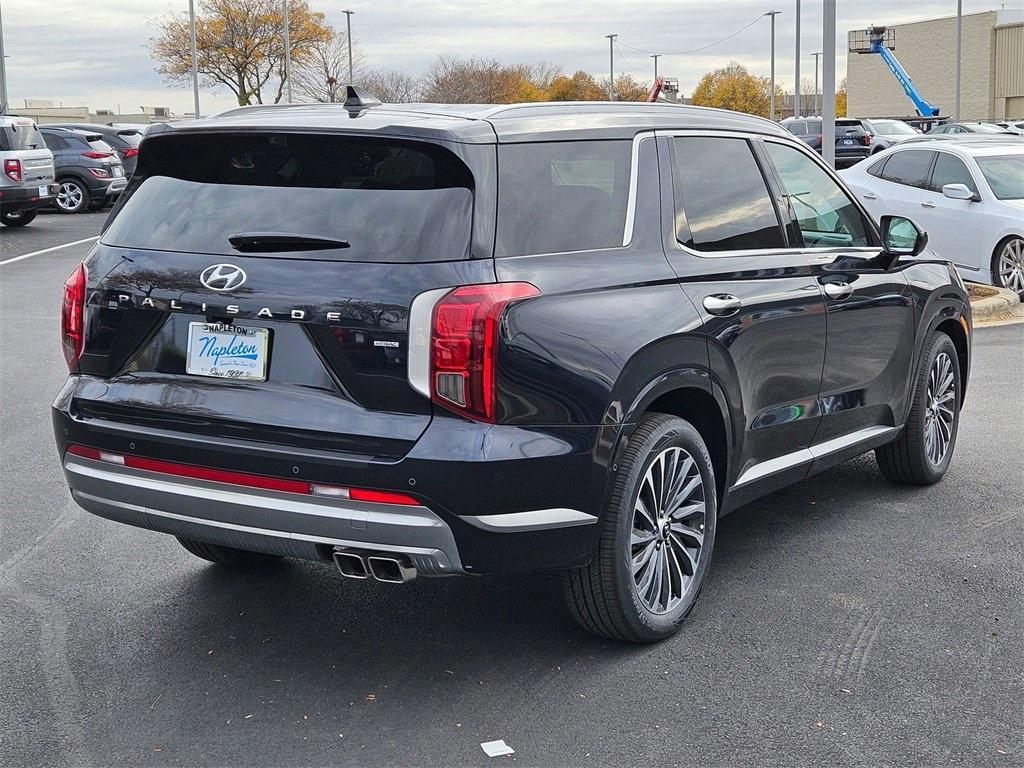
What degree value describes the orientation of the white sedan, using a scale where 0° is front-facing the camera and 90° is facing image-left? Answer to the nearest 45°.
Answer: approximately 315°

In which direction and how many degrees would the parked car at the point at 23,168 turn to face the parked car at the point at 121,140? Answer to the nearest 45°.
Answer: approximately 45° to its right

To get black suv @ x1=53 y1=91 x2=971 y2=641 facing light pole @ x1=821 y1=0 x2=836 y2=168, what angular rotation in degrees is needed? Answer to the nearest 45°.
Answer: approximately 45° to its left

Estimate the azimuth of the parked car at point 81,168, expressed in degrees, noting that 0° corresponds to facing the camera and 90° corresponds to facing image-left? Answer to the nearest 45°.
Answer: approximately 135°

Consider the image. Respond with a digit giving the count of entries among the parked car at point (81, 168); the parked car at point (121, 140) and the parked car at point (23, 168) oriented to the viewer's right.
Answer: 0

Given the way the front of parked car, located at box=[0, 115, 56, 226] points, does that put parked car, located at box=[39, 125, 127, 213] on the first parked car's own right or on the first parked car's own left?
on the first parked car's own right

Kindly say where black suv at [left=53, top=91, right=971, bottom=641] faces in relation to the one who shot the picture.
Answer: facing away from the viewer and to the right of the viewer

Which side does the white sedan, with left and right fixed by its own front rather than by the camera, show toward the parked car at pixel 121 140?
back

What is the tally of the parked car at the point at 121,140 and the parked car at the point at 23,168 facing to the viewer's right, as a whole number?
0

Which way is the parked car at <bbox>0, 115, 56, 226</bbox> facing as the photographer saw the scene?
facing away from the viewer and to the left of the viewer

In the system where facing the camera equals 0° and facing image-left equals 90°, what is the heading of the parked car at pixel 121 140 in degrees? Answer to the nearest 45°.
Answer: approximately 135°

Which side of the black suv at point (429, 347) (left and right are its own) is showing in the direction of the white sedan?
front
